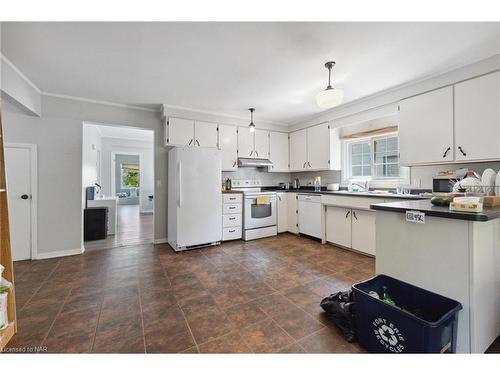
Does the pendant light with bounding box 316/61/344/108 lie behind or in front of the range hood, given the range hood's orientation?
in front

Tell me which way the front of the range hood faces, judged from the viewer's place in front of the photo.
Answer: facing the viewer and to the right of the viewer

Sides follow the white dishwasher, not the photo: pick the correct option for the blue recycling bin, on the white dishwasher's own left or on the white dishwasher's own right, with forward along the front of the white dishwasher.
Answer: on the white dishwasher's own left

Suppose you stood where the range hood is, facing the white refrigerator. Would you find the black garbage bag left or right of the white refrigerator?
left

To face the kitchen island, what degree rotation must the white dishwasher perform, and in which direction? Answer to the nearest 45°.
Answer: approximately 45° to its left

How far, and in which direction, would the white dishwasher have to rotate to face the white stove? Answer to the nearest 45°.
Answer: approximately 45° to its right

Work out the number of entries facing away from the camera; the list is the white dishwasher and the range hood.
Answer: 0

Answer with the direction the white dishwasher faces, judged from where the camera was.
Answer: facing the viewer and to the left of the viewer

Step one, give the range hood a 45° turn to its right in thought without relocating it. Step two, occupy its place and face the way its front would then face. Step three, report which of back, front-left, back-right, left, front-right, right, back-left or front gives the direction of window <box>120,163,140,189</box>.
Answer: back-right

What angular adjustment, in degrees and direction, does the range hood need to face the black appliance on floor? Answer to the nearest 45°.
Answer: approximately 135° to its right

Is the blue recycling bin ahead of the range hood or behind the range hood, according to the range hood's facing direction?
ahead

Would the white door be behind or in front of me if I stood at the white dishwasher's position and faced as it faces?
in front
